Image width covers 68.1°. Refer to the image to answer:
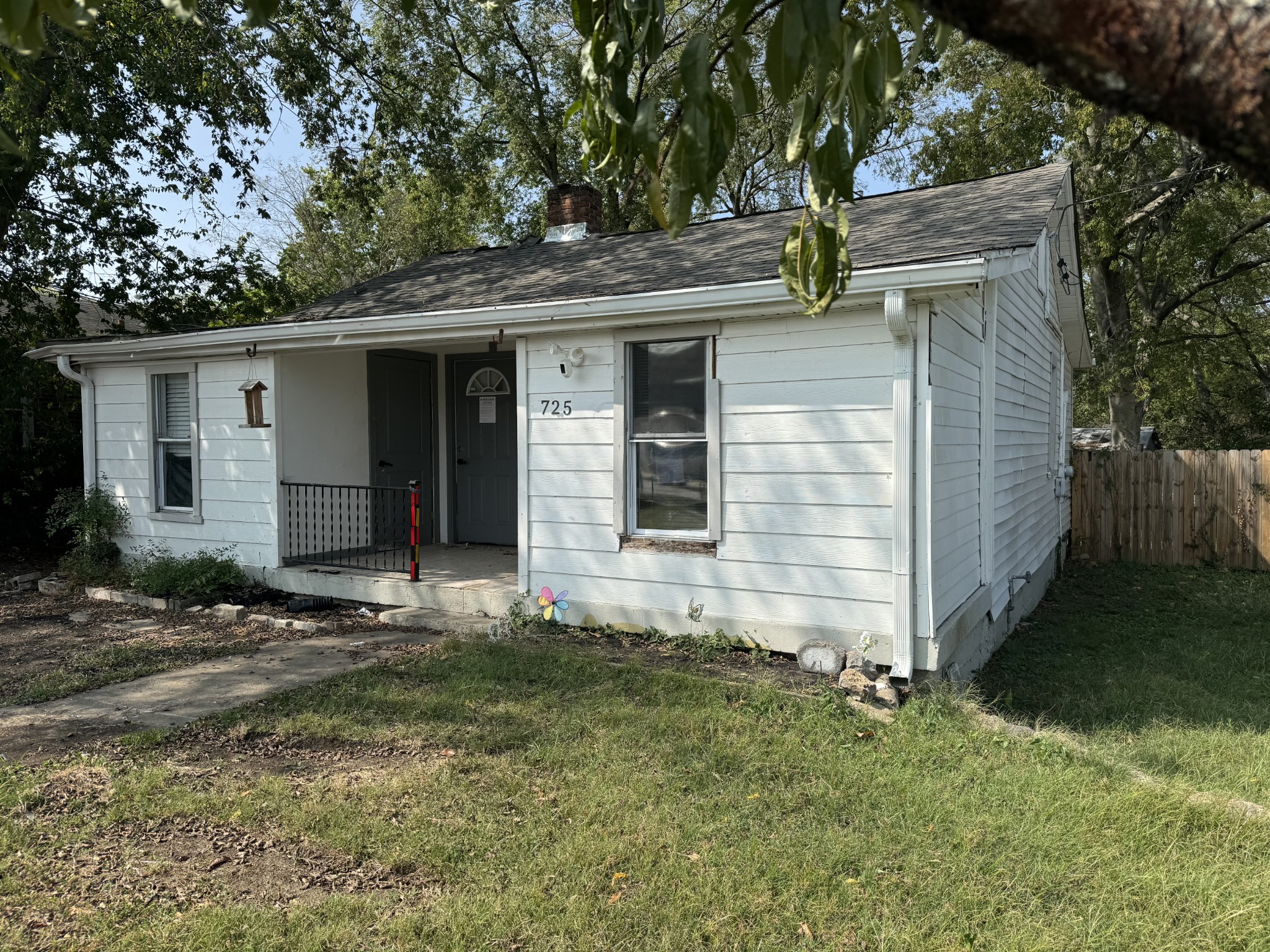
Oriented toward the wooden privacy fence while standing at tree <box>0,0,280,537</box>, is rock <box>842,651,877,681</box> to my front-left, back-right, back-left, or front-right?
front-right

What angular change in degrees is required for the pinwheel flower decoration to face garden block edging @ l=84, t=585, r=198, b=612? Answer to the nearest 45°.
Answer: approximately 135° to its right

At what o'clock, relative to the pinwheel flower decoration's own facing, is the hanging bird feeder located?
The hanging bird feeder is roughly at 4 o'clock from the pinwheel flower decoration.

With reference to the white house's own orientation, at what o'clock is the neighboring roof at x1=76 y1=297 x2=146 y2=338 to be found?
The neighboring roof is roughly at 3 o'clock from the white house.

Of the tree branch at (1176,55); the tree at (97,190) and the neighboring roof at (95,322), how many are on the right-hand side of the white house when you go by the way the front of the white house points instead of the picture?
2

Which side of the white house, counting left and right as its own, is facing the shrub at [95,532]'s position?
right

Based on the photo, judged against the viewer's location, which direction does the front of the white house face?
facing the viewer and to the left of the viewer

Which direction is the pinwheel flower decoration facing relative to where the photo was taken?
toward the camera
